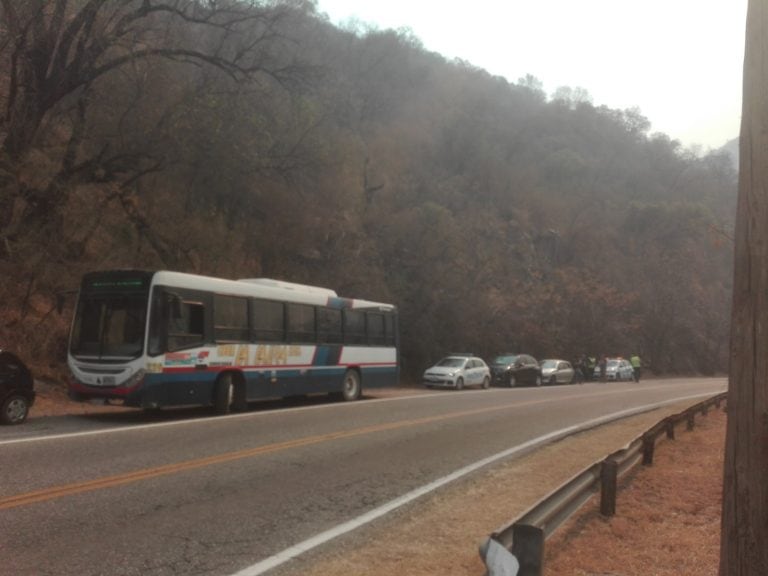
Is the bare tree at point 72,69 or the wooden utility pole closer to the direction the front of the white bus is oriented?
the wooden utility pole

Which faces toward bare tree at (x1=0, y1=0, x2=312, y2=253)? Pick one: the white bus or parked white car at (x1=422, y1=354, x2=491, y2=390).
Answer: the parked white car

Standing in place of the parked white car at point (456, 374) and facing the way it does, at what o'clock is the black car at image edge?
The black car at image edge is roughly at 11 o'clock from the parked white car.

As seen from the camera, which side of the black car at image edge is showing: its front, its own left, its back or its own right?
left

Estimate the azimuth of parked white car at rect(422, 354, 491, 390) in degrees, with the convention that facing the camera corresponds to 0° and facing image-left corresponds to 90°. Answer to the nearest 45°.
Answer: approximately 45°

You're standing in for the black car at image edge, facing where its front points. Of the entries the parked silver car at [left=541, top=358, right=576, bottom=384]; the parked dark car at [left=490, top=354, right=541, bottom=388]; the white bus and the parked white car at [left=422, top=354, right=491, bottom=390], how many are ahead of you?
0

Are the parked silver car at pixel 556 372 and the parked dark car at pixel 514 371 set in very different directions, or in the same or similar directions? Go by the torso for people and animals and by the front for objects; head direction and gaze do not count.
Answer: same or similar directions

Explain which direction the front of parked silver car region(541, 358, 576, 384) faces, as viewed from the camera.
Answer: facing the viewer and to the left of the viewer

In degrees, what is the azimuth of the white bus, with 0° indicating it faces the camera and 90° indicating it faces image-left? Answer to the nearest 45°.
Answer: approximately 45°

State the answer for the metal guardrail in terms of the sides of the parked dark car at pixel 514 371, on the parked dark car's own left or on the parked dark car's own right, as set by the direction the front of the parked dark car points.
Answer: on the parked dark car's own left

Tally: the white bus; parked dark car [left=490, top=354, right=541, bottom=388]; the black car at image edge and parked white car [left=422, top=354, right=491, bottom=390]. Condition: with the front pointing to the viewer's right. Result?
0

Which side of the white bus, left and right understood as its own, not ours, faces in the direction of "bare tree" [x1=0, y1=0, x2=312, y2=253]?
right

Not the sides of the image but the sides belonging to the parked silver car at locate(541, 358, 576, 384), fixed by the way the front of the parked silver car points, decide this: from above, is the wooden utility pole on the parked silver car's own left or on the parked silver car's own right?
on the parked silver car's own left

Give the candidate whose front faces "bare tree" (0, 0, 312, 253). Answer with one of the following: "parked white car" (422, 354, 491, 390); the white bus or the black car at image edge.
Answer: the parked white car

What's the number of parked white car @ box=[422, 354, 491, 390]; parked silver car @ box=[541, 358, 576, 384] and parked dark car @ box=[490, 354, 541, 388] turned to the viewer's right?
0

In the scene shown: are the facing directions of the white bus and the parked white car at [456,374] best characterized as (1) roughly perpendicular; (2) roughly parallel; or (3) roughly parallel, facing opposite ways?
roughly parallel

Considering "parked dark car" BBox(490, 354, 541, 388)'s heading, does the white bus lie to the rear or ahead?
ahead

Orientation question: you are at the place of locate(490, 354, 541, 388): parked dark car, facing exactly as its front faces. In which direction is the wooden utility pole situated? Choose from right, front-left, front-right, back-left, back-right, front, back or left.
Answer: front-left

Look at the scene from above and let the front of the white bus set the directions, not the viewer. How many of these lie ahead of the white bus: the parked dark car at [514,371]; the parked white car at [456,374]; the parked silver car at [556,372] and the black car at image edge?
1

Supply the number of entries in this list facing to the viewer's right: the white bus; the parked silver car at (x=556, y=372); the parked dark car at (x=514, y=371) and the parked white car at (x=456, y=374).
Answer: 0

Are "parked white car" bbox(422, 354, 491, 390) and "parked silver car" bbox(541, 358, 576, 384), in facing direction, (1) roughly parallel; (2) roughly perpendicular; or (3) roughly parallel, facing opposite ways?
roughly parallel
